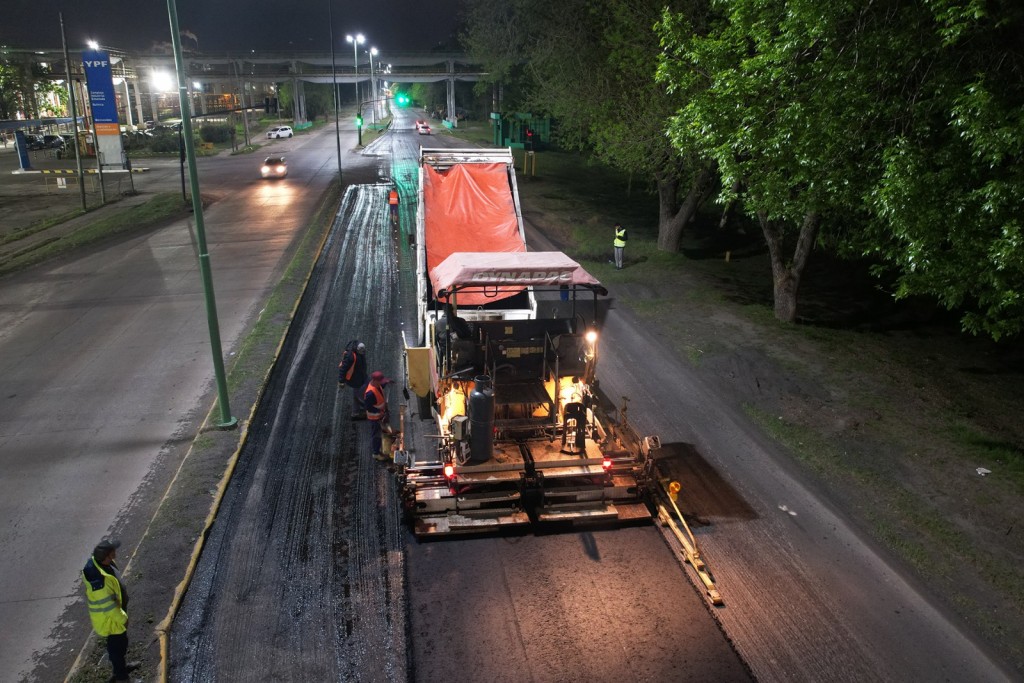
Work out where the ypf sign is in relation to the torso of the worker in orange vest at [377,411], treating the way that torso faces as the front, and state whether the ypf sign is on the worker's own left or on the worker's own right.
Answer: on the worker's own left

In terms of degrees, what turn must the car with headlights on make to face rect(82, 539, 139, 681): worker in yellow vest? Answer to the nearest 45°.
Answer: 0° — it already faces them

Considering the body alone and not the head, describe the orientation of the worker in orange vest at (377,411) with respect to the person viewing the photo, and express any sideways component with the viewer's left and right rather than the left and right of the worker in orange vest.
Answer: facing to the right of the viewer

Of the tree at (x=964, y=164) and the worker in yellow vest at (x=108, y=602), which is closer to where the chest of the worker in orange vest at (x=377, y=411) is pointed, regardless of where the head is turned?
the tree

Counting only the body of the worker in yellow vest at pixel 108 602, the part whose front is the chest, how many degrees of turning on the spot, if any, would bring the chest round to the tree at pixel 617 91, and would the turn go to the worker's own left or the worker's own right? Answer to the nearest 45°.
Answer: approximately 45° to the worker's own left

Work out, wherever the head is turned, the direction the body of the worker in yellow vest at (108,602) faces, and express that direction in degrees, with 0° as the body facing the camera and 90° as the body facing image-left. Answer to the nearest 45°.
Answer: approximately 270°

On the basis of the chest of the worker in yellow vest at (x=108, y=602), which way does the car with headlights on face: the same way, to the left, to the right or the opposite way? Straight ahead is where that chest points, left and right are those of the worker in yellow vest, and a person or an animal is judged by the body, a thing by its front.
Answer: to the right

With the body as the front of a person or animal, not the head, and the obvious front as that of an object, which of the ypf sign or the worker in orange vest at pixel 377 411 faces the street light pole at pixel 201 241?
the ypf sign

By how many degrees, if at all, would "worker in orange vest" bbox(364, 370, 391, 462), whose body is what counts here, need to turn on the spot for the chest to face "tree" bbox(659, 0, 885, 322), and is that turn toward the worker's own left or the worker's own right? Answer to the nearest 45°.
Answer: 0° — they already face it

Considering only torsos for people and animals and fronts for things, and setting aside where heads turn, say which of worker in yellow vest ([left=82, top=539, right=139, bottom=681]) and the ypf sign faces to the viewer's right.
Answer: the worker in yellow vest

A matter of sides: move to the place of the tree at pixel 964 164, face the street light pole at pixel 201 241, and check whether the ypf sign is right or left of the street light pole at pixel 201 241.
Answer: right

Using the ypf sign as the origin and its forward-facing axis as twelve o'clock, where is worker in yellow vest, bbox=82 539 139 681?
The worker in yellow vest is roughly at 12 o'clock from the ypf sign.
